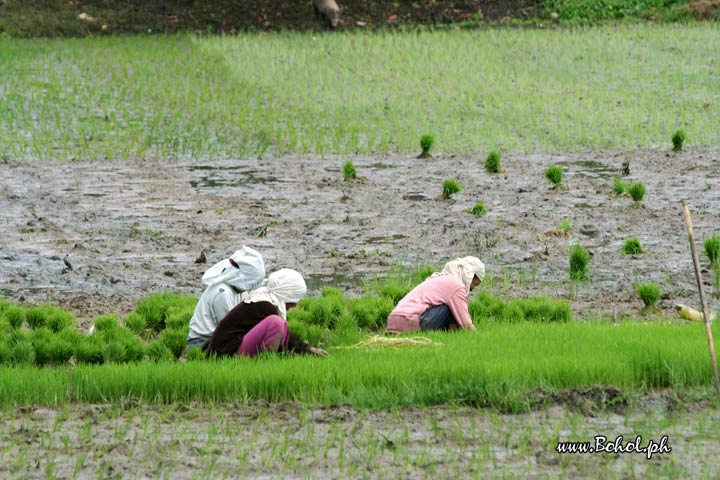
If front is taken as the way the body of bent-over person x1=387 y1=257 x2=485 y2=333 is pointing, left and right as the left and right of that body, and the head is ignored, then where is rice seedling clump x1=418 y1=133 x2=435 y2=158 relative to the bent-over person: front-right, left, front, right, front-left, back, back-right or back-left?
left

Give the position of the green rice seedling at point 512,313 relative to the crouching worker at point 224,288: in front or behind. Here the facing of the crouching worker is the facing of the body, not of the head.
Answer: in front

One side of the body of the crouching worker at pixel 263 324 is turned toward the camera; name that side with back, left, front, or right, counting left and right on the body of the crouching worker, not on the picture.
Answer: right

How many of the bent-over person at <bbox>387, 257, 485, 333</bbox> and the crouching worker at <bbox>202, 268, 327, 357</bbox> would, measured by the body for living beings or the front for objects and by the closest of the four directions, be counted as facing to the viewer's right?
2

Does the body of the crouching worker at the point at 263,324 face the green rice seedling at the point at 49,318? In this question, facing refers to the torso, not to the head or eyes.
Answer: no

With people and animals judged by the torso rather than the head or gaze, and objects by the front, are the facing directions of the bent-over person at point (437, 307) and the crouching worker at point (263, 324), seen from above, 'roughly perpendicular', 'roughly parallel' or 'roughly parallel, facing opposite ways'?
roughly parallel

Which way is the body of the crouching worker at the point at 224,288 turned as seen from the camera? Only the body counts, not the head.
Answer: to the viewer's right

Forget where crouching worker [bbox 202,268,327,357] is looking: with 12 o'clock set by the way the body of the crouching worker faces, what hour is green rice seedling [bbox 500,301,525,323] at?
The green rice seedling is roughly at 11 o'clock from the crouching worker.

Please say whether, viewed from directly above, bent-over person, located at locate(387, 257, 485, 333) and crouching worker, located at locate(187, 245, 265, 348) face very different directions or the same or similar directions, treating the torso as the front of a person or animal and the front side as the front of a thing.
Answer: same or similar directions

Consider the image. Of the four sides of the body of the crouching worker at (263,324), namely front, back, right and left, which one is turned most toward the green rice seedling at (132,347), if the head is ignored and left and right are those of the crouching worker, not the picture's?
back

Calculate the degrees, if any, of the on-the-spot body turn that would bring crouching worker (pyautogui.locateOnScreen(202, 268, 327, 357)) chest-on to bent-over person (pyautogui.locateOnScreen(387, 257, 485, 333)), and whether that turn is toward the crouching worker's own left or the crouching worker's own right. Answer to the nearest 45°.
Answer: approximately 45° to the crouching worker's own left

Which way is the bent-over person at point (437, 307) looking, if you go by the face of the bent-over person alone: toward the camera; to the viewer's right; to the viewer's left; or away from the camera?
to the viewer's right

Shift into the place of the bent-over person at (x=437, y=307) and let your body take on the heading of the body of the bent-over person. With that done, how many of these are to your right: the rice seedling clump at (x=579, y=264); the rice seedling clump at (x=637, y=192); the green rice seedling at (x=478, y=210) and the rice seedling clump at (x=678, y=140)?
0

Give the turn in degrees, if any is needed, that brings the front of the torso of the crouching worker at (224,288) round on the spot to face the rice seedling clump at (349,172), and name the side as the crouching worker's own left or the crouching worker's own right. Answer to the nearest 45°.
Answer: approximately 90° to the crouching worker's own left

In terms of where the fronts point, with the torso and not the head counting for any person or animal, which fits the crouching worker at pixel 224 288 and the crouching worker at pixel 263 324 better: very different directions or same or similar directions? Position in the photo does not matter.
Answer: same or similar directions

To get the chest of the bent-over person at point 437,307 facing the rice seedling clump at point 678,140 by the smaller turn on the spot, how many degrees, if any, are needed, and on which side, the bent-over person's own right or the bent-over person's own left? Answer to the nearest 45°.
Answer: approximately 45° to the bent-over person's own left

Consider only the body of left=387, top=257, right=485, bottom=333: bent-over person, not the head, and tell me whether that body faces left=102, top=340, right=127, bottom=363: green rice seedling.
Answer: no

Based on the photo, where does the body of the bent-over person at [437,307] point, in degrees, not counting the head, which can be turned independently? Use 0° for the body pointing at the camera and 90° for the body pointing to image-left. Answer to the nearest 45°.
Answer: approximately 270°

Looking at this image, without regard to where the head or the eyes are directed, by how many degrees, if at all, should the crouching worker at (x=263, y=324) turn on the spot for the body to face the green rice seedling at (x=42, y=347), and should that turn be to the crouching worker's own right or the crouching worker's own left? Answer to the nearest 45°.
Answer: approximately 180°

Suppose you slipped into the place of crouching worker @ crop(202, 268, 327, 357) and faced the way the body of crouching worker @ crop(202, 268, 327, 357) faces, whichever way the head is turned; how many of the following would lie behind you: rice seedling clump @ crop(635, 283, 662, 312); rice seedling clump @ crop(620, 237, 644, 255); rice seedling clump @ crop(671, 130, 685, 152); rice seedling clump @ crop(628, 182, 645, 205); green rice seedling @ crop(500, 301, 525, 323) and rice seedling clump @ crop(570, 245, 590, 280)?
0
